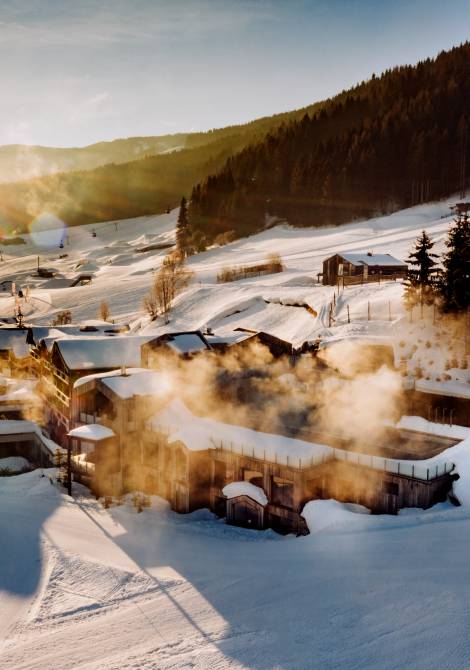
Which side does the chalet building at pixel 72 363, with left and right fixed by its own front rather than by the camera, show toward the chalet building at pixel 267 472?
left

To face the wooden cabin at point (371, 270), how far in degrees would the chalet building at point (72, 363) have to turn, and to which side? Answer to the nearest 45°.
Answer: approximately 180°

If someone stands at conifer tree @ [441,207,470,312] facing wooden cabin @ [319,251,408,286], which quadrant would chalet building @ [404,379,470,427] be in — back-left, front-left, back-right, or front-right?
back-left

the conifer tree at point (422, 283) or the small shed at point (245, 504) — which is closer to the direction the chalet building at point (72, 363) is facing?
the small shed

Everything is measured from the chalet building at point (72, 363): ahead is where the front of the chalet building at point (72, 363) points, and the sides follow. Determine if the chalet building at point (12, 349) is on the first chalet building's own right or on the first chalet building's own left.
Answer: on the first chalet building's own right

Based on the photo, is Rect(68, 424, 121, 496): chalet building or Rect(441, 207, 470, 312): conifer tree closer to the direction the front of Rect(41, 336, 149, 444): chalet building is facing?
the chalet building

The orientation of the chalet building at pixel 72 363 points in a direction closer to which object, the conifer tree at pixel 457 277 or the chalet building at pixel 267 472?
the chalet building

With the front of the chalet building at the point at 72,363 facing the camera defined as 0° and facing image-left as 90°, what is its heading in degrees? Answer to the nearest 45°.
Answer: approximately 45°
